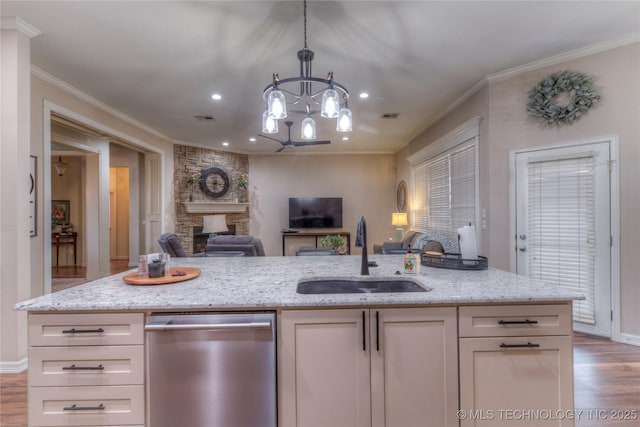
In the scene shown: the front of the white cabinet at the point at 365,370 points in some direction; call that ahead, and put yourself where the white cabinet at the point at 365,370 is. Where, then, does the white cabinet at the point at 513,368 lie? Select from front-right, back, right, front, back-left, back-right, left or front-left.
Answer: left

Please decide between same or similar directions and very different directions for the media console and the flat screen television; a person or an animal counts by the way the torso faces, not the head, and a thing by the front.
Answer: same or similar directions

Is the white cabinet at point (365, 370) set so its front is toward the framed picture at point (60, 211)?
no

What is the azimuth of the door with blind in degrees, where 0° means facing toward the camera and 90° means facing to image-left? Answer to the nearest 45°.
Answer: approximately 45°

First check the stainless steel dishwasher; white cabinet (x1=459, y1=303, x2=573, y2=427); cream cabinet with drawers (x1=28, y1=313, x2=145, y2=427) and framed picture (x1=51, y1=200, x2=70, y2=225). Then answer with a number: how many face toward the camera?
4

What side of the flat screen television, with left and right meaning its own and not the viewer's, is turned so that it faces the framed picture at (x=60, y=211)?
right

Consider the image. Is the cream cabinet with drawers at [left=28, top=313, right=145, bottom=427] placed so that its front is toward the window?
no

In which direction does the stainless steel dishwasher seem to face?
toward the camera

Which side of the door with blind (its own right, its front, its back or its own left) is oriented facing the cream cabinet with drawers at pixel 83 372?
front

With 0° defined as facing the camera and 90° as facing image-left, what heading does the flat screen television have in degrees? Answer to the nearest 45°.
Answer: approximately 0°

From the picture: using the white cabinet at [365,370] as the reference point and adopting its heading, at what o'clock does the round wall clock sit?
The round wall clock is roughly at 5 o'clock from the white cabinet.

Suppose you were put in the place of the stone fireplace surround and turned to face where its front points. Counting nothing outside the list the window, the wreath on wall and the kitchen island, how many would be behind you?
0

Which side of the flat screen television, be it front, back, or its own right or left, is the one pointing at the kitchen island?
front

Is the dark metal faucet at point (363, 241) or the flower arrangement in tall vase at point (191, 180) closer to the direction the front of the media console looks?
the dark metal faucet

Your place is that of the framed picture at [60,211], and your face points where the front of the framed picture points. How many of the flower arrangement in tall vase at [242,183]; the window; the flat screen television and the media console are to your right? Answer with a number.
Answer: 0

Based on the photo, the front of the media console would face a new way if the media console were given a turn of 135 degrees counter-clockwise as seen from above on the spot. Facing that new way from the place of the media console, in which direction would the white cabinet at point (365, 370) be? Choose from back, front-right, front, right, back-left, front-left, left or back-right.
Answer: back-right

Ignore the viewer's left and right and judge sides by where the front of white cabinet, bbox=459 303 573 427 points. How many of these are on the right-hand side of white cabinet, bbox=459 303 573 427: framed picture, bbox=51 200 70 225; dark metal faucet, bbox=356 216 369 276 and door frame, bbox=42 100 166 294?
3

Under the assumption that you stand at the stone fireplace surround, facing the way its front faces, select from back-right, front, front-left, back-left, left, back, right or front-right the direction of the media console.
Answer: front-left

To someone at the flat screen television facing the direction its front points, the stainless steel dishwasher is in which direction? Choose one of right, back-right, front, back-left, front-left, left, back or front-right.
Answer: front
